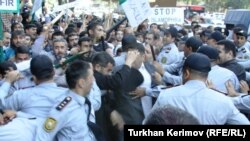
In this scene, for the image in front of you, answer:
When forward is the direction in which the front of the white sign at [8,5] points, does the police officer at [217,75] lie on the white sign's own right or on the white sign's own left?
on the white sign's own left

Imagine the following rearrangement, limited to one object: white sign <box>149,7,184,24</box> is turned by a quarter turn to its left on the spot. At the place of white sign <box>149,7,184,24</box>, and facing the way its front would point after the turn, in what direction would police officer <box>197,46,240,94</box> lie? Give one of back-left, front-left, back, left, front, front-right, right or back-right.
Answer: right

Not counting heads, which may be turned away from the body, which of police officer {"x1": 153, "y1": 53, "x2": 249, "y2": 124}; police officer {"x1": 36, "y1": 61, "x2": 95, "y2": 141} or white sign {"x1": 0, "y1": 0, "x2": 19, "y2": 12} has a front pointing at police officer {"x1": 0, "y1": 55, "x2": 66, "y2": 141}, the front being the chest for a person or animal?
the white sign

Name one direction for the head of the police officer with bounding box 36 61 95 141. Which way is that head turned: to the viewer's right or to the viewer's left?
to the viewer's right

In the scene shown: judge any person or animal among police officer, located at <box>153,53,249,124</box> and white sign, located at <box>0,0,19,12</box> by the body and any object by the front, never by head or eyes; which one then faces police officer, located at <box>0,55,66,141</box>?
the white sign

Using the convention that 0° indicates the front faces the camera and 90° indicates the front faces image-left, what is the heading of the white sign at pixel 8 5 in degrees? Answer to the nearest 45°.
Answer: approximately 0°

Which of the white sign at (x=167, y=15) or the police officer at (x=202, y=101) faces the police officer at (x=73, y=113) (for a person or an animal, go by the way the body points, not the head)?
the white sign

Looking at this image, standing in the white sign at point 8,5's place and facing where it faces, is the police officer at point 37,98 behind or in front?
in front

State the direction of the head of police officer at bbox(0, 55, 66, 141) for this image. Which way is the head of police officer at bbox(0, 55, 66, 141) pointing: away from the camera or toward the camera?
away from the camera

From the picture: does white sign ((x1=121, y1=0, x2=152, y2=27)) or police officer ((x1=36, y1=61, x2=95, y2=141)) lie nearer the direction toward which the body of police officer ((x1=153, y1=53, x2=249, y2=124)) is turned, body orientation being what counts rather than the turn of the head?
the white sign

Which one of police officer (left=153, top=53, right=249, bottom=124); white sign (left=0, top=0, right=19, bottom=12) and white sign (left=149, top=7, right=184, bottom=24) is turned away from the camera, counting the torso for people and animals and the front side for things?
the police officer

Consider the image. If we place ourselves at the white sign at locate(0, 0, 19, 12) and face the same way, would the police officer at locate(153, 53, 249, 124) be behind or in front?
in front

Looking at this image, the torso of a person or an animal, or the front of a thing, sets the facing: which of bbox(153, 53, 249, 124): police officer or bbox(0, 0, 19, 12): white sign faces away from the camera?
the police officer

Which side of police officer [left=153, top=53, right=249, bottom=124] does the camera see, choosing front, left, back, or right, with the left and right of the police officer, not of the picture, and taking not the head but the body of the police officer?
back

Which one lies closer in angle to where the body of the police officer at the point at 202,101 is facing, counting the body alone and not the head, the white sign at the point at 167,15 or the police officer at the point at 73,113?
the white sign

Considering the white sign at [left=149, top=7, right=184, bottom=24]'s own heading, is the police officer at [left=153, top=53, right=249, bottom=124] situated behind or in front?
in front

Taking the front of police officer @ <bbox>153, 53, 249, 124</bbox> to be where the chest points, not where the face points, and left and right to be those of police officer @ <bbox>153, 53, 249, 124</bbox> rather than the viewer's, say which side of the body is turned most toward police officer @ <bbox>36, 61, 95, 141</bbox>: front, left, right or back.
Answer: left

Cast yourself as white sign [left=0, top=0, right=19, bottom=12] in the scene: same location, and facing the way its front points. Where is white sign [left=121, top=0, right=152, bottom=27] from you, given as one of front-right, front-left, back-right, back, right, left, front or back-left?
left
